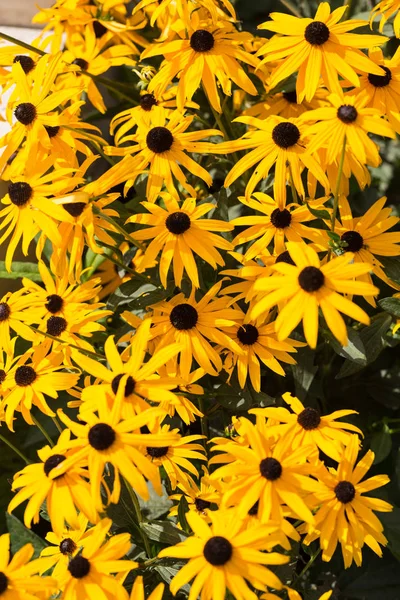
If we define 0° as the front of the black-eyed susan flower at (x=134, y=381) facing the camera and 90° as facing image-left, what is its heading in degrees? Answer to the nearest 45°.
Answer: approximately 0°

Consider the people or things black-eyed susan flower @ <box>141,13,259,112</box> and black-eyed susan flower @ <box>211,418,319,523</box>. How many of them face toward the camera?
2
